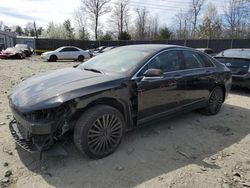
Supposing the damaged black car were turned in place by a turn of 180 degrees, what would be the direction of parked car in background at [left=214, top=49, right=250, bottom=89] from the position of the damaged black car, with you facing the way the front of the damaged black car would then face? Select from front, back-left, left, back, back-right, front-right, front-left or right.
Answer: front

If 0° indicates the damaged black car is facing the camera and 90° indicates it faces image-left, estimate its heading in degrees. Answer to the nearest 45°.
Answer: approximately 45°

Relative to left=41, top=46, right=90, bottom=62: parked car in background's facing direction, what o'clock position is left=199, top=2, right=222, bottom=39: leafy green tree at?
The leafy green tree is roughly at 5 o'clock from the parked car in background.

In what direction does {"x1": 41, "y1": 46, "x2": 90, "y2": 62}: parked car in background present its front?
to the viewer's left

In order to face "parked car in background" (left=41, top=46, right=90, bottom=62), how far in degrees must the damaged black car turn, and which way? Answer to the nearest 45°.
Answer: approximately 135° to its right

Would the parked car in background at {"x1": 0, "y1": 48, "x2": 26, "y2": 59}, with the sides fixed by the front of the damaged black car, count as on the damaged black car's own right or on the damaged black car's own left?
on the damaged black car's own right

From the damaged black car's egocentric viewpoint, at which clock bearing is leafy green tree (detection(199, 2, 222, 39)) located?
The leafy green tree is roughly at 5 o'clock from the damaged black car.

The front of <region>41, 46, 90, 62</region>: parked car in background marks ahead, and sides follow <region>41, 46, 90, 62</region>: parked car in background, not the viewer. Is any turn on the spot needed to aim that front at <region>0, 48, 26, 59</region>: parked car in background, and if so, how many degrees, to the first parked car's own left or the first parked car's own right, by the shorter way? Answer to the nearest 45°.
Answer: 0° — it already faces it
